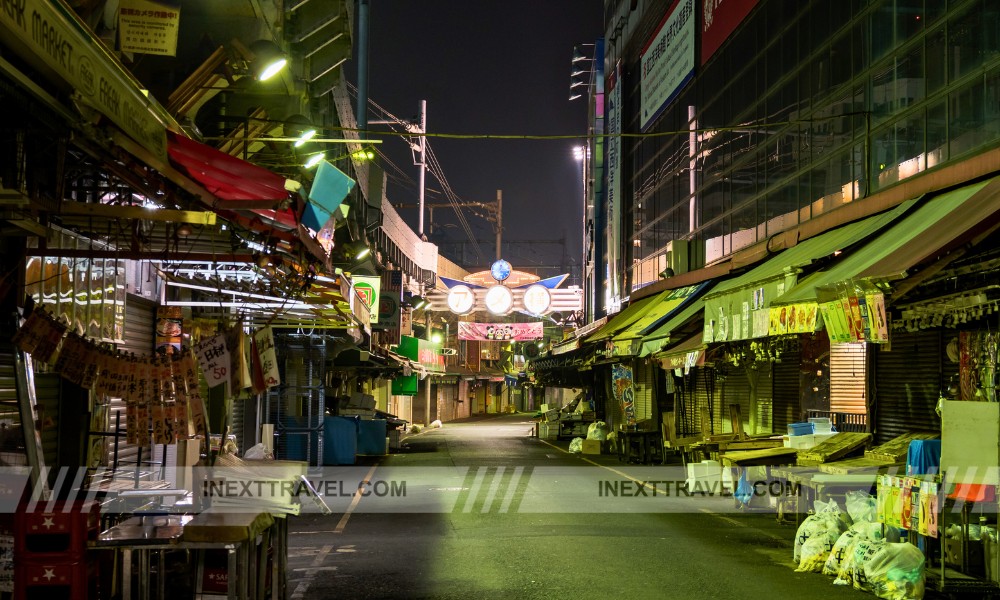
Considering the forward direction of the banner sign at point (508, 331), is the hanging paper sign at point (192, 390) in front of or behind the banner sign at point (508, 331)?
in front

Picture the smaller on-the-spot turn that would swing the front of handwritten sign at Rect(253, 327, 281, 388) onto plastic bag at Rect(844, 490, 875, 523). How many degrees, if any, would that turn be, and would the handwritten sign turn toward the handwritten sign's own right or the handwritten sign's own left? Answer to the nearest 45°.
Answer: approximately 90° to the handwritten sign's own left

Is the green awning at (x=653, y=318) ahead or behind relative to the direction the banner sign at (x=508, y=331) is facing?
ahead

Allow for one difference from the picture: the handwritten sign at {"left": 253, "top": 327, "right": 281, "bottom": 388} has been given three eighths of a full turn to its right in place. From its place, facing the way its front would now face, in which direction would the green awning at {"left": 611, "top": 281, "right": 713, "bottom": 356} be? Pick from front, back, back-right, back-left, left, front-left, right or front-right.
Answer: right

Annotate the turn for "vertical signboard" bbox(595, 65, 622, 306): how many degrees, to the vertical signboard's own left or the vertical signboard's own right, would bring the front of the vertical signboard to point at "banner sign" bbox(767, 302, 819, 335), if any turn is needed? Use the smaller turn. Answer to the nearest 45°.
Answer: approximately 45° to the vertical signboard's own left

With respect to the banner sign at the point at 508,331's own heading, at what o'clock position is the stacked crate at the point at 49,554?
The stacked crate is roughly at 12 o'clock from the banner sign.

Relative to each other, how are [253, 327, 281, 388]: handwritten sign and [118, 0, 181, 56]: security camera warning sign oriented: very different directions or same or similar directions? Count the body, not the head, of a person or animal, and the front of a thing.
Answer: same or similar directions

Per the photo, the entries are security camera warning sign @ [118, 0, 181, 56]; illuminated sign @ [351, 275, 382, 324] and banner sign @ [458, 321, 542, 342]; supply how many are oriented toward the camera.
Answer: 3

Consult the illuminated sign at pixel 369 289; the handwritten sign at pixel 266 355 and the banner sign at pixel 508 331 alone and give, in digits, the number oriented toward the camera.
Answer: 3

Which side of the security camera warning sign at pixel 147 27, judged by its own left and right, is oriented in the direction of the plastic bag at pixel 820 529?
left

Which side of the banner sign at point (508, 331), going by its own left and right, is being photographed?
front

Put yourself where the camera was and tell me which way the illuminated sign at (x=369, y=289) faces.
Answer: facing the viewer
